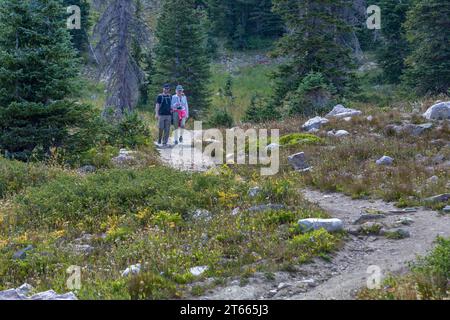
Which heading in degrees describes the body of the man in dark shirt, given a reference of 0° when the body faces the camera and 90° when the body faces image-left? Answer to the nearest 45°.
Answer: approximately 0°

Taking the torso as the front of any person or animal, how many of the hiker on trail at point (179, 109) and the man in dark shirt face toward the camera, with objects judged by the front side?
2

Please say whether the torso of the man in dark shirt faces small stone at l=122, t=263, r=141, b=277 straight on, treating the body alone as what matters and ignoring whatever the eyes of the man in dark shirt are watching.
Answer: yes

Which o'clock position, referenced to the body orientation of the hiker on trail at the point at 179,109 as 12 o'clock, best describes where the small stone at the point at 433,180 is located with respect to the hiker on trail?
The small stone is roughly at 11 o'clock from the hiker on trail.

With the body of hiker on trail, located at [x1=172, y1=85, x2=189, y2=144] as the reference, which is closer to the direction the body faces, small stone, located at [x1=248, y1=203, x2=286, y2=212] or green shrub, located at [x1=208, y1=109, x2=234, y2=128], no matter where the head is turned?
the small stone

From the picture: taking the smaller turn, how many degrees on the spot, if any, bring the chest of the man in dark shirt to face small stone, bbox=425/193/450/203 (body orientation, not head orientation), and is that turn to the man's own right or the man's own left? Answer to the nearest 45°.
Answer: approximately 45° to the man's own left

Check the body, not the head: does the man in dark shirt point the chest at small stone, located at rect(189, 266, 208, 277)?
yes

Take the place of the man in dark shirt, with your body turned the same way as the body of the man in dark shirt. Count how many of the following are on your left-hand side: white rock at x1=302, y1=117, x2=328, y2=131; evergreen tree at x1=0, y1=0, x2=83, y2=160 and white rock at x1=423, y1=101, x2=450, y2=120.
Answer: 2

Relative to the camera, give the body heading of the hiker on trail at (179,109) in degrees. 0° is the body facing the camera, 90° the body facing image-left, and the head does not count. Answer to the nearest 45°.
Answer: approximately 0°

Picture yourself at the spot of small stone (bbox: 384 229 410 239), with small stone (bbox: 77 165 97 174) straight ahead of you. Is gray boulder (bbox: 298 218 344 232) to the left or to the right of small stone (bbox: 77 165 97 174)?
left

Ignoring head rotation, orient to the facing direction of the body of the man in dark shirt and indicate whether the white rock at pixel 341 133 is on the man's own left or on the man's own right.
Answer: on the man's own left
